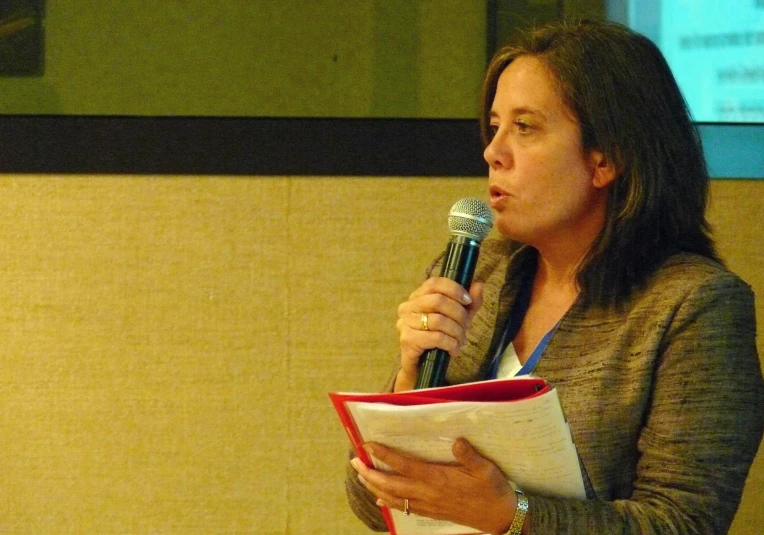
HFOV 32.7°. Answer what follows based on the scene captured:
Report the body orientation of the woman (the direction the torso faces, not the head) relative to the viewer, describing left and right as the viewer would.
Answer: facing the viewer and to the left of the viewer
